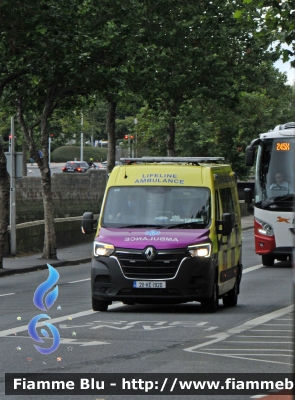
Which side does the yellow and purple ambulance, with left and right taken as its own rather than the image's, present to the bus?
back

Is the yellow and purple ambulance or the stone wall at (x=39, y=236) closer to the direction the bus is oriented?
the yellow and purple ambulance

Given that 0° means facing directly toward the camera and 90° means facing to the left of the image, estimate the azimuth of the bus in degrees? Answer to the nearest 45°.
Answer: approximately 0°

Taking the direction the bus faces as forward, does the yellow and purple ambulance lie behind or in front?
in front

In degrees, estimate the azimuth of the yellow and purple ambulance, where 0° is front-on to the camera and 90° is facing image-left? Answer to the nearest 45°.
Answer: approximately 0°

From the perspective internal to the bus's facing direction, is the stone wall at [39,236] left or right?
on its right

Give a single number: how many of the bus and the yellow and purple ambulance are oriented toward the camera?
2
